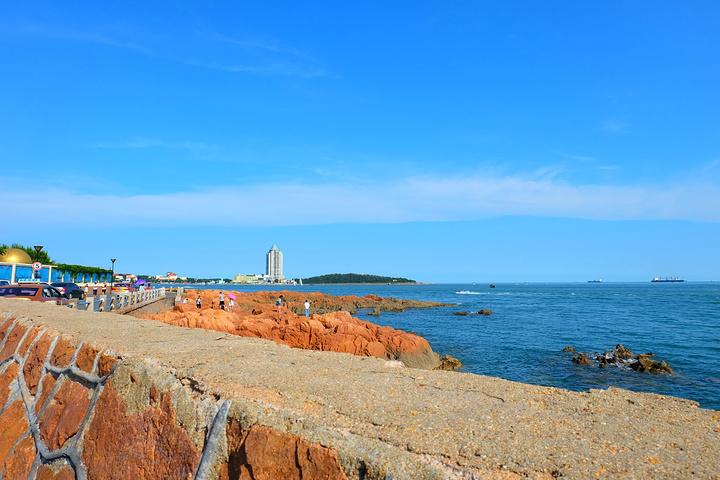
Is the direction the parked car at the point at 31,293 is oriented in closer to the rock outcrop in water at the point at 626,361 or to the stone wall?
the rock outcrop in water

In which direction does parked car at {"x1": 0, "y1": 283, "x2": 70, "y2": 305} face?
to the viewer's right

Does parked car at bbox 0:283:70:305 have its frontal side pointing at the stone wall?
no

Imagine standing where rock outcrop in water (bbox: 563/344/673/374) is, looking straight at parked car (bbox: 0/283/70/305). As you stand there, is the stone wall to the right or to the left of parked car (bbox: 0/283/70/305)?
left
